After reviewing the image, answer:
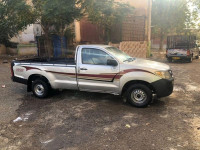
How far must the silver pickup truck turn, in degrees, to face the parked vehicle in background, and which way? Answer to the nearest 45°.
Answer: approximately 45° to its left

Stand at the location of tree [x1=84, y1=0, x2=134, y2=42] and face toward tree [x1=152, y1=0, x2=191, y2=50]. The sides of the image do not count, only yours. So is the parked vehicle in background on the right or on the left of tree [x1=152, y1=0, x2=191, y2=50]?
right

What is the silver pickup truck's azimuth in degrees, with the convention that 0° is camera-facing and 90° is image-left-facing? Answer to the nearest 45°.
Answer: approximately 270°

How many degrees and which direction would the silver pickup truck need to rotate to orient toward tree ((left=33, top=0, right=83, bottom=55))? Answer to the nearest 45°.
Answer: approximately 90° to its left

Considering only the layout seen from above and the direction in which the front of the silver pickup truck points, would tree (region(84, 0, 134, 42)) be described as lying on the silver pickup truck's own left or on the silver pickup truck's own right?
on the silver pickup truck's own left

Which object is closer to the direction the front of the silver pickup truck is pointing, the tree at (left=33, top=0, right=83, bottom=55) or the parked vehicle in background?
the parked vehicle in background

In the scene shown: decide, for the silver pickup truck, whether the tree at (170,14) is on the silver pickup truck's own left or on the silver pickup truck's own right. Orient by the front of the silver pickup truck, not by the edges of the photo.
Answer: on the silver pickup truck's own left

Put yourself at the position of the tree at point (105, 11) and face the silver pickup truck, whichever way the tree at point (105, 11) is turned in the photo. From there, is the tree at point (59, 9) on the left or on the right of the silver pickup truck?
right

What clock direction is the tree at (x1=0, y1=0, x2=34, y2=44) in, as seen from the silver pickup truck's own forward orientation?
The tree is roughly at 8 o'clock from the silver pickup truck.

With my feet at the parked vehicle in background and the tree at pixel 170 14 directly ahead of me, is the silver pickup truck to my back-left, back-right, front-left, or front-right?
back-left
